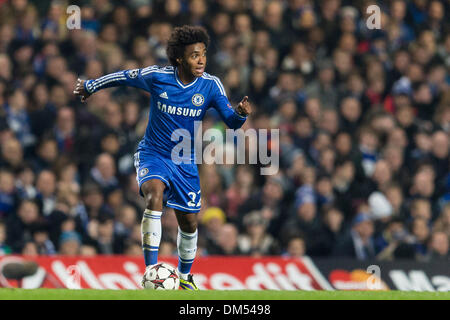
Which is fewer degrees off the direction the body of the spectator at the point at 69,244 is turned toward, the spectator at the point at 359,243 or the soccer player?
the soccer player

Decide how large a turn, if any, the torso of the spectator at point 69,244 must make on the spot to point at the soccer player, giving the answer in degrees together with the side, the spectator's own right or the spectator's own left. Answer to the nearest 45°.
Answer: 0° — they already face them

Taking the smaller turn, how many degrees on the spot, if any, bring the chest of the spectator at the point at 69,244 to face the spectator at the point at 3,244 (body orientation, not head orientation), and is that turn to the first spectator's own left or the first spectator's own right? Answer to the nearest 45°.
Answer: approximately 90° to the first spectator's own right

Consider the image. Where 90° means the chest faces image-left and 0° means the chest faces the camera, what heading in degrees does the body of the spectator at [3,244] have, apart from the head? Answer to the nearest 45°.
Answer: approximately 0°

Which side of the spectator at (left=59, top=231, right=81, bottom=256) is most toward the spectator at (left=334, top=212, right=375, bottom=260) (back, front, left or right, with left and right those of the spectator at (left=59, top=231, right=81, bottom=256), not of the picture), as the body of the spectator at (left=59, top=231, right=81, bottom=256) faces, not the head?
left

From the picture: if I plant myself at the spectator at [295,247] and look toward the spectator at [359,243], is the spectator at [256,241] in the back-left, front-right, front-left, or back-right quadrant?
back-left

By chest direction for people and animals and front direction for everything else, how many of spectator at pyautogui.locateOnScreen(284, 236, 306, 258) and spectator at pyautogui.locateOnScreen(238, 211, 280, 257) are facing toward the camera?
2
